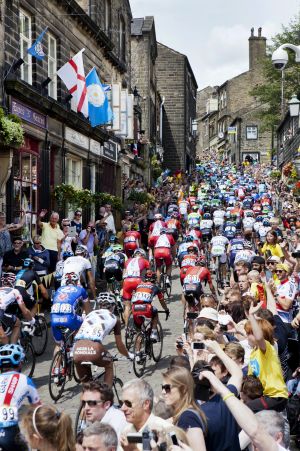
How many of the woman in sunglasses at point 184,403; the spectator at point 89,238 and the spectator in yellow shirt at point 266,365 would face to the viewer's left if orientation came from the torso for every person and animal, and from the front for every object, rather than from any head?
2

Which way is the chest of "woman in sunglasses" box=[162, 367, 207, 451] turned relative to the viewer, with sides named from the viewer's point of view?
facing to the left of the viewer

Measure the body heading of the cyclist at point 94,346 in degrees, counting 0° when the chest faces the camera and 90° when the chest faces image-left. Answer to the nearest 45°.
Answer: approximately 225°

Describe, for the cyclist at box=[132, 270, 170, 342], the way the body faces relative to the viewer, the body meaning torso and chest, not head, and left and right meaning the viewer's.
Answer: facing away from the viewer and to the right of the viewer

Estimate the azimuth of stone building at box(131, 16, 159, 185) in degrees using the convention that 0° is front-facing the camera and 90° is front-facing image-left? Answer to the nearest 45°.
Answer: approximately 270°

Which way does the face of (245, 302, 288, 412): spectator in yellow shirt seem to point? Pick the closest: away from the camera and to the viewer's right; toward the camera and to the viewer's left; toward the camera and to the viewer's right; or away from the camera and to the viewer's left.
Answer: away from the camera and to the viewer's left

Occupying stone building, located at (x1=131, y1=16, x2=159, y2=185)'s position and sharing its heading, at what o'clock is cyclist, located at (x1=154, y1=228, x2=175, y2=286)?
The cyclist is roughly at 3 o'clock from the stone building.

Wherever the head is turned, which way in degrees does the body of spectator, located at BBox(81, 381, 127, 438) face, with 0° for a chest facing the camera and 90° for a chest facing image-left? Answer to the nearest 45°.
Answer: approximately 45°

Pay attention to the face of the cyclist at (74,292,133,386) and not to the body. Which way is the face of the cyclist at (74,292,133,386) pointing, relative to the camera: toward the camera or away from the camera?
away from the camera

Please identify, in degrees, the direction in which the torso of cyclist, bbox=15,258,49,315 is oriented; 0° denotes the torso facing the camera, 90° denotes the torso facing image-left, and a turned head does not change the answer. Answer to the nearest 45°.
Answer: approximately 225°
